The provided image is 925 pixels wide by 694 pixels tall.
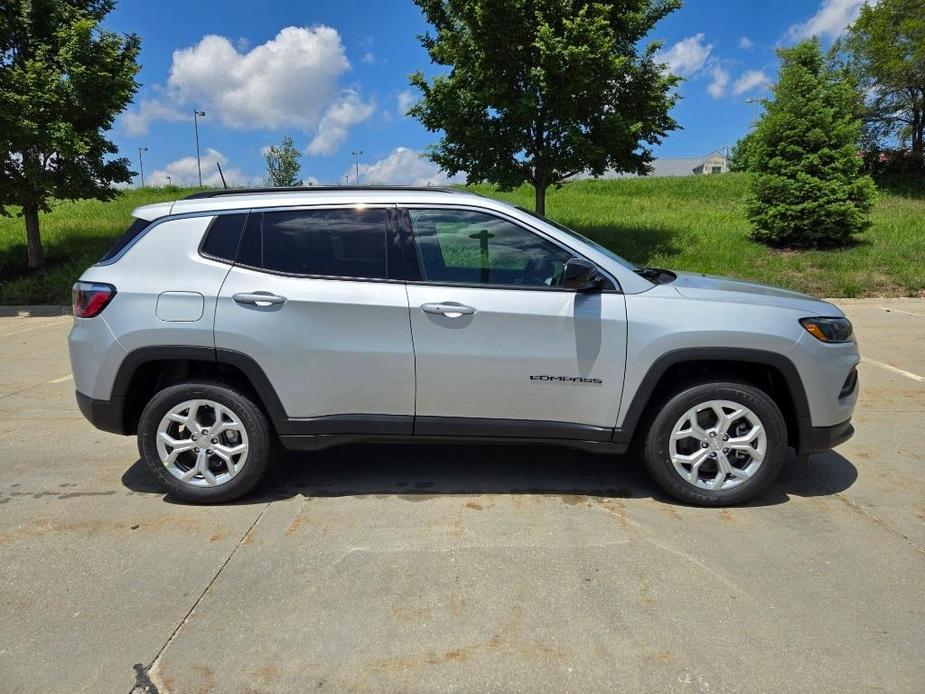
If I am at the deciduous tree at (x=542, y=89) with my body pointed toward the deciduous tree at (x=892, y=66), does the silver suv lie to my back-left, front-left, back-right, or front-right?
back-right

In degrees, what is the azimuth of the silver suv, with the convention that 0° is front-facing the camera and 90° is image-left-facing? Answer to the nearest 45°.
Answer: approximately 270°

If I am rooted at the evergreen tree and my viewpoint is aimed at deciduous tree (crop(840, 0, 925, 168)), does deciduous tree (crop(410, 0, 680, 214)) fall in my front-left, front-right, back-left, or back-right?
back-left
